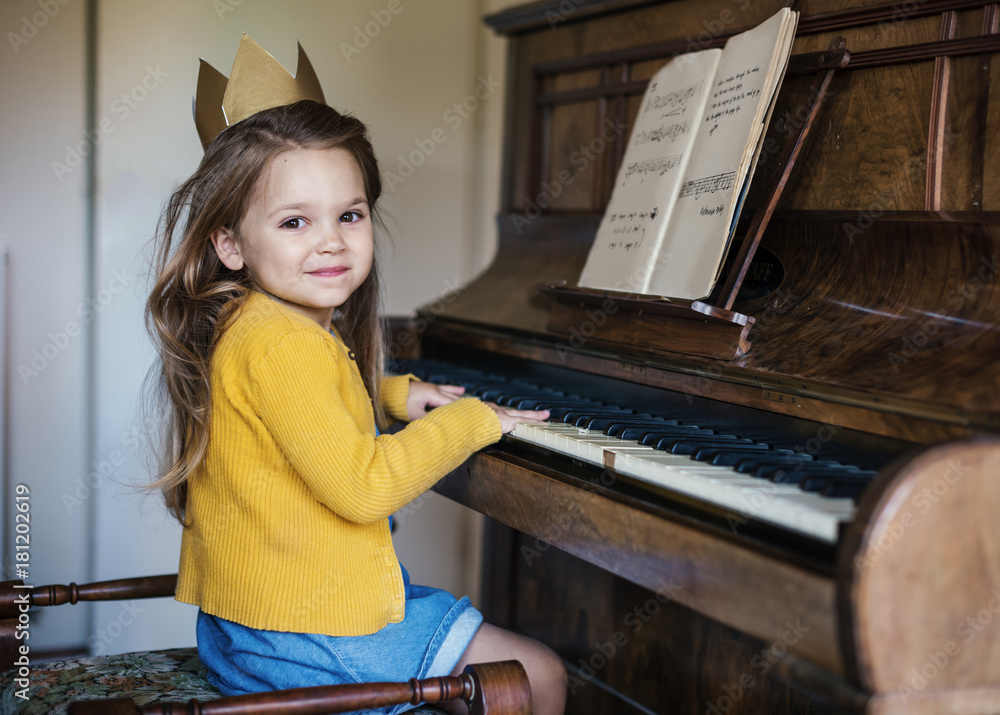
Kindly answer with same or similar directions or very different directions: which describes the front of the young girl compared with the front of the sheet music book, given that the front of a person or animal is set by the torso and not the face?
very different directions

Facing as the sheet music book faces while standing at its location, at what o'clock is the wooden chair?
The wooden chair is roughly at 12 o'clock from the sheet music book.

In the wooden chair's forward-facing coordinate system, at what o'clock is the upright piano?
The upright piano is roughly at 12 o'clock from the wooden chair.

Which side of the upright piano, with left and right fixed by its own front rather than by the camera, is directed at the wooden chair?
front

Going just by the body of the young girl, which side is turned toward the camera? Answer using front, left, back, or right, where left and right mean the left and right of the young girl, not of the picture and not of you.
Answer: right

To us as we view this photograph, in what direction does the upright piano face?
facing the viewer and to the left of the viewer

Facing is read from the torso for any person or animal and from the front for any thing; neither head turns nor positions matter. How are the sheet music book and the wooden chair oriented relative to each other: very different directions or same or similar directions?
very different directions

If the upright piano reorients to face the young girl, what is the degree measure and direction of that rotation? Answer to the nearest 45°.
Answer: approximately 45° to its right

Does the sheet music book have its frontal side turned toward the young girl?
yes

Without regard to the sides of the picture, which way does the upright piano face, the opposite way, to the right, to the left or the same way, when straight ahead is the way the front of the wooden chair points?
the opposite way

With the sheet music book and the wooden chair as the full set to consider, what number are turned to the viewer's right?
1

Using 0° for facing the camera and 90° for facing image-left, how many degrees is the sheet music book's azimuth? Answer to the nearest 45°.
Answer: approximately 45°

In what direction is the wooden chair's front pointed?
to the viewer's right

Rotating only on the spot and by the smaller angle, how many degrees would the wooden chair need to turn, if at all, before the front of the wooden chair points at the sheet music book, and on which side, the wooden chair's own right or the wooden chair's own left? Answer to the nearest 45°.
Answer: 0° — it already faces it
